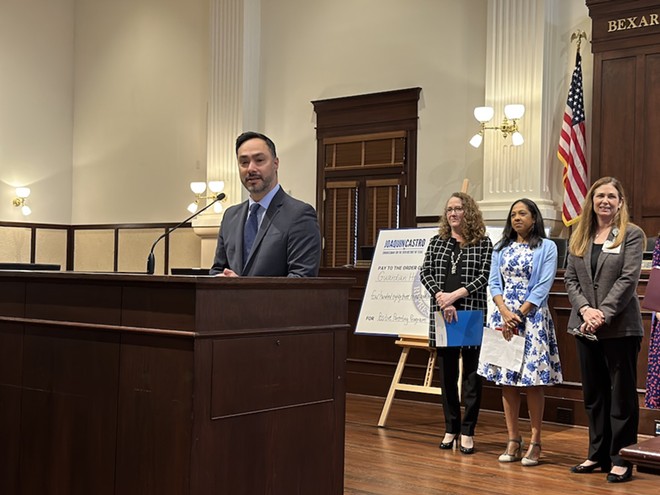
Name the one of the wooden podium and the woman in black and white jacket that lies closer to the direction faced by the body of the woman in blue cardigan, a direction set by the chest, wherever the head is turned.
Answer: the wooden podium

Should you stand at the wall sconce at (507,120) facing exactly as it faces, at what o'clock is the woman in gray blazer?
The woman in gray blazer is roughly at 10 o'clock from the wall sconce.

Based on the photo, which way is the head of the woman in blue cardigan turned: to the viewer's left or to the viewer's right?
to the viewer's left

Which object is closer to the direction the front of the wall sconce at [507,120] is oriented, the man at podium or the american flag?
the man at podium

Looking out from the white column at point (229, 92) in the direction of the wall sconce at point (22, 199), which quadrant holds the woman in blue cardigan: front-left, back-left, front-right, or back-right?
back-left

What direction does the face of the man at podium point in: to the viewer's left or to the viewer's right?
to the viewer's left
